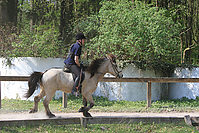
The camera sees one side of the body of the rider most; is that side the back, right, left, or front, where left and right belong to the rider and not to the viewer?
right

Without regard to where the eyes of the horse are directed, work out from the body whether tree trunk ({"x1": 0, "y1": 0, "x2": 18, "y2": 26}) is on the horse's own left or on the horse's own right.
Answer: on the horse's own left

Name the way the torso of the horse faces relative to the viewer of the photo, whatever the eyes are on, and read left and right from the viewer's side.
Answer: facing to the right of the viewer

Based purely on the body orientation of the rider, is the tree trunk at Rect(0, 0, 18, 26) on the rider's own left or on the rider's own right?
on the rider's own left

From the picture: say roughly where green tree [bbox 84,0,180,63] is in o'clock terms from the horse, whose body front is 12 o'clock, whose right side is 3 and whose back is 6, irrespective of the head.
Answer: The green tree is roughly at 10 o'clock from the horse.

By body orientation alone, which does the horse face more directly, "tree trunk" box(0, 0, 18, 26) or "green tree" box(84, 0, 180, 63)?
the green tree

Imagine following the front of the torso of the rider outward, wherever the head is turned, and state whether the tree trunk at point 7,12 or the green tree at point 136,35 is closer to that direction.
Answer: the green tree
